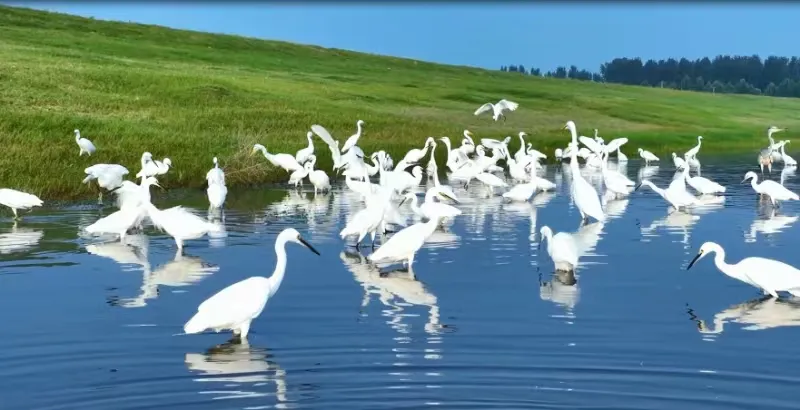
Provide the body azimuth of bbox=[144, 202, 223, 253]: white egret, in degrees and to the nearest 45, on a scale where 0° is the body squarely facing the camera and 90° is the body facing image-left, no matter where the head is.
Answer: approximately 90°

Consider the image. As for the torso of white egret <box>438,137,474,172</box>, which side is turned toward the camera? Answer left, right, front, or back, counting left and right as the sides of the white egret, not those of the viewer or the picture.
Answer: left

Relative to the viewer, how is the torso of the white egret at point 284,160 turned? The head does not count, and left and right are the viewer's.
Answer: facing to the left of the viewer

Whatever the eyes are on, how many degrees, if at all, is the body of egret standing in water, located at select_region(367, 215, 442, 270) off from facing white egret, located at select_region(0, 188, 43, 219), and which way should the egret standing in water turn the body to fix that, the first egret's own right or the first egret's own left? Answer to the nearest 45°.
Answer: approximately 135° to the first egret's own left

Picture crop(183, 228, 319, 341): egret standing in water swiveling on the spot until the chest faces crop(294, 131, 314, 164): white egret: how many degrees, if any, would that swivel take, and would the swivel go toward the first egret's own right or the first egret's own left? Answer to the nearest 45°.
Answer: approximately 90° to the first egret's own left

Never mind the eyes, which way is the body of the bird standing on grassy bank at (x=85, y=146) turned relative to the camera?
to the viewer's left

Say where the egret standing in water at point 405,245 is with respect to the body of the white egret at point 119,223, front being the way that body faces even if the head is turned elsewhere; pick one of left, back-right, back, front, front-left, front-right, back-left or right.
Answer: front-right

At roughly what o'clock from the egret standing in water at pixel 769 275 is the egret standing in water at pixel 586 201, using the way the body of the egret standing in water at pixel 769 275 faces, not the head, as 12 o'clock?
the egret standing in water at pixel 586 201 is roughly at 2 o'clock from the egret standing in water at pixel 769 275.

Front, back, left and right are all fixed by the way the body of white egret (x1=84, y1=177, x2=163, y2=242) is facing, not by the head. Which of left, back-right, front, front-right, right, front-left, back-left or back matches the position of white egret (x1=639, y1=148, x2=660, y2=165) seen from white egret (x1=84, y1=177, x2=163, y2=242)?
front-left

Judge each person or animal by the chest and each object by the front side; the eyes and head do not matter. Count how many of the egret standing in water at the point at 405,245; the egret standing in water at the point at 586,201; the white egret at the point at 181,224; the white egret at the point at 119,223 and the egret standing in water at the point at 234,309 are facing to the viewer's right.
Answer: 3

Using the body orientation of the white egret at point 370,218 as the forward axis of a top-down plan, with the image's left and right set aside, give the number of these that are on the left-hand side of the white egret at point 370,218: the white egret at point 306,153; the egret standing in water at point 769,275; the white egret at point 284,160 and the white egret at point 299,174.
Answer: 3
